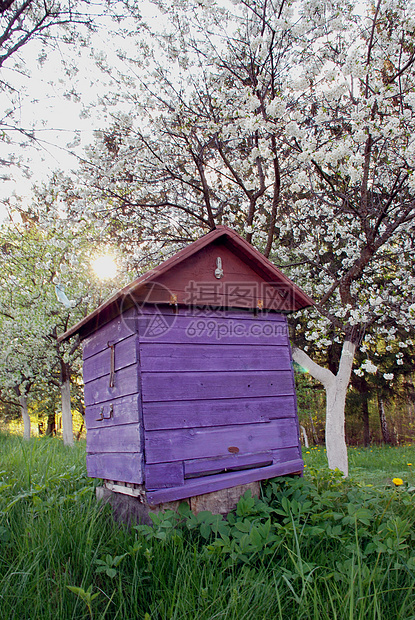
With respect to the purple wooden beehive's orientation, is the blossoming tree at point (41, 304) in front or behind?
behind

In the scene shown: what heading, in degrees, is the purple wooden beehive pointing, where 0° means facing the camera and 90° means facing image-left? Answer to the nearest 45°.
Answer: approximately 315°
